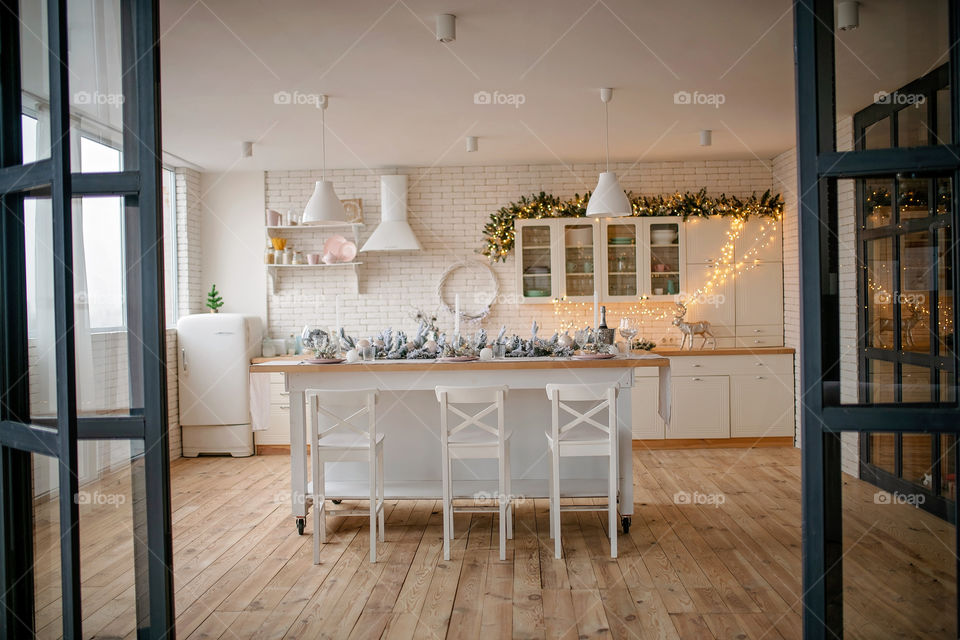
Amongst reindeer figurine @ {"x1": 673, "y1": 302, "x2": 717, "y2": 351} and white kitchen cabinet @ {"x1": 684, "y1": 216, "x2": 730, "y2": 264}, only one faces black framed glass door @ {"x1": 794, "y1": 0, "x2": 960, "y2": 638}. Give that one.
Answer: the white kitchen cabinet

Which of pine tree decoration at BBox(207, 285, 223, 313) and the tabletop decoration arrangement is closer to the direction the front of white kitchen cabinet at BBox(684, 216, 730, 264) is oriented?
the tabletop decoration arrangement

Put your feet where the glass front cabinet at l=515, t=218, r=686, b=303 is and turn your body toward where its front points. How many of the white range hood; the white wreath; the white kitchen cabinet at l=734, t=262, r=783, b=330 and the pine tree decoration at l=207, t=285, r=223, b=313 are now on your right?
3

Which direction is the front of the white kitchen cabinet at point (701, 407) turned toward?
toward the camera

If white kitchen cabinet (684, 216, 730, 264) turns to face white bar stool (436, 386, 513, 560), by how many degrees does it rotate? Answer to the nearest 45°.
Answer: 0° — it already faces it

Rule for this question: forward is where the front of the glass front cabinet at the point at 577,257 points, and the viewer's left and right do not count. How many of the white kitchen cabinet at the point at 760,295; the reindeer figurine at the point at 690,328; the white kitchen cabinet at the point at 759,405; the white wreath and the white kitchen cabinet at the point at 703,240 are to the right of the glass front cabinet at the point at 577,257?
1

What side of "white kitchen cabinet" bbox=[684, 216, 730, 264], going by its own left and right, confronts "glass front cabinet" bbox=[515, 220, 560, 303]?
right

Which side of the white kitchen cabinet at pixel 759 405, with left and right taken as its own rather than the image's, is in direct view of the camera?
front

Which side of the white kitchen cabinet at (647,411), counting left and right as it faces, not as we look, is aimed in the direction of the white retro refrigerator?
right

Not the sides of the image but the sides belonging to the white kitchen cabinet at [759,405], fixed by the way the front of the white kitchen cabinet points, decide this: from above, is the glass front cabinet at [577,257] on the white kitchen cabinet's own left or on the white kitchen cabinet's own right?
on the white kitchen cabinet's own right

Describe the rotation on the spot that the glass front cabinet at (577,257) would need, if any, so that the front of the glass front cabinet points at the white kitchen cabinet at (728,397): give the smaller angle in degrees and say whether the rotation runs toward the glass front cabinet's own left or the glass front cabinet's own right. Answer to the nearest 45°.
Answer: approximately 90° to the glass front cabinet's own left

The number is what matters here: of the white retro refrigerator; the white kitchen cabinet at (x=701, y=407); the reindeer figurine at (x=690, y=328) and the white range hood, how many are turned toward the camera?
3

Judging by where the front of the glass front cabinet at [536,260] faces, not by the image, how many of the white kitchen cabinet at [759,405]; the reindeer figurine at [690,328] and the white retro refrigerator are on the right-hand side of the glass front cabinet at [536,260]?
1

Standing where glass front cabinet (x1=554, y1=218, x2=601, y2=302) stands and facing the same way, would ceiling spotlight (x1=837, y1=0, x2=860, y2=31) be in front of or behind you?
in front

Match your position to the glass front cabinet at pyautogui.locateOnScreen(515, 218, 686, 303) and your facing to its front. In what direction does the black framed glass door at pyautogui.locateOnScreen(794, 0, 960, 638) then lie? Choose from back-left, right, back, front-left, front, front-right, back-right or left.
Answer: front

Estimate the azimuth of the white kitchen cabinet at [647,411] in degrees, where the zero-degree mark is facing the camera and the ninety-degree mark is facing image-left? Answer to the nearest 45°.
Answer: approximately 0°
